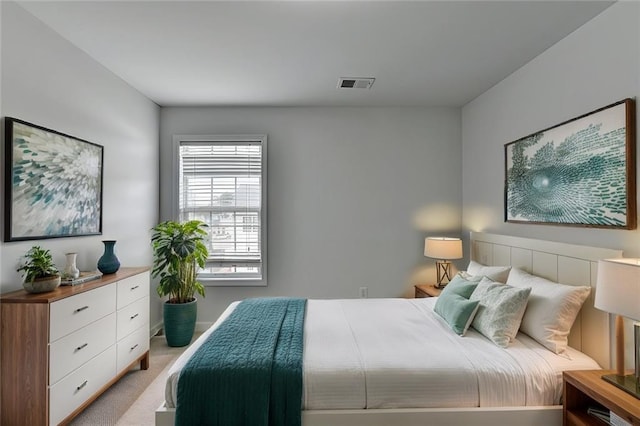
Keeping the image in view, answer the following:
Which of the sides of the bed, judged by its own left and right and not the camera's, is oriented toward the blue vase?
front

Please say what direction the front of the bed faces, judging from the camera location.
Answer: facing to the left of the viewer

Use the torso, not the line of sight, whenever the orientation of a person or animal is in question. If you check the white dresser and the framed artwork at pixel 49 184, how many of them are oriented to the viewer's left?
0

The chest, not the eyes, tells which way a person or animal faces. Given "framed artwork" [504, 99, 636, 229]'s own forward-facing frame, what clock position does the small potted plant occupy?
The small potted plant is roughly at 12 o'clock from the framed artwork.

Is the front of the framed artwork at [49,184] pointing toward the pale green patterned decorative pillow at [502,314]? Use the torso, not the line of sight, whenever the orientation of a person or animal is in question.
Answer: yes

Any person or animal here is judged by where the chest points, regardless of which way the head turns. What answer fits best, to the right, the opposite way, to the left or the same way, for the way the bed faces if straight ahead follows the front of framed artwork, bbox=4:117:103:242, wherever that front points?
the opposite way

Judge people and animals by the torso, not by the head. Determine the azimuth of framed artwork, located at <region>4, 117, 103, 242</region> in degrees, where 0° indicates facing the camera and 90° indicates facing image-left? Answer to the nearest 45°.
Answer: approximately 315°

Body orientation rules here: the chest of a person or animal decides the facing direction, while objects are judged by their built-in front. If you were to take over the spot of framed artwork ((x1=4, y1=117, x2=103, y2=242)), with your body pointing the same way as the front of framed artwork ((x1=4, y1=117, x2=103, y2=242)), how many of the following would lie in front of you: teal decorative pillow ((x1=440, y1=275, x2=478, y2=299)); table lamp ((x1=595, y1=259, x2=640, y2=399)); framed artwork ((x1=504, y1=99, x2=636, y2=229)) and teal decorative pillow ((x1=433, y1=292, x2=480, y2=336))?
4

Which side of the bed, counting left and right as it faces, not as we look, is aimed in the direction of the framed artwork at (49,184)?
front

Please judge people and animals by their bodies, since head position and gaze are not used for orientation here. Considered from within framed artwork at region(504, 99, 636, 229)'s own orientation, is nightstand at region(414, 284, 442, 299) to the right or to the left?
on its right

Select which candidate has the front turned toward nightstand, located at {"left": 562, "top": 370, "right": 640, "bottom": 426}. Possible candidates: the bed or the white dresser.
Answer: the white dresser

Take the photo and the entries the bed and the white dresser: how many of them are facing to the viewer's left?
1

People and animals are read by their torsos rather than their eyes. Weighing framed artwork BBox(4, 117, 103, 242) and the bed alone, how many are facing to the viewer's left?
1

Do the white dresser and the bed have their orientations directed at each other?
yes

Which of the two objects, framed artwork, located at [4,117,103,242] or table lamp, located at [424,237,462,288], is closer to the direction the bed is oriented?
the framed artwork

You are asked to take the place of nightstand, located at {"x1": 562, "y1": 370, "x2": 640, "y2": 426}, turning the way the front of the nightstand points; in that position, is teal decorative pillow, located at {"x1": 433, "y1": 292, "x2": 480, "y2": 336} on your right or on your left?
on your right
